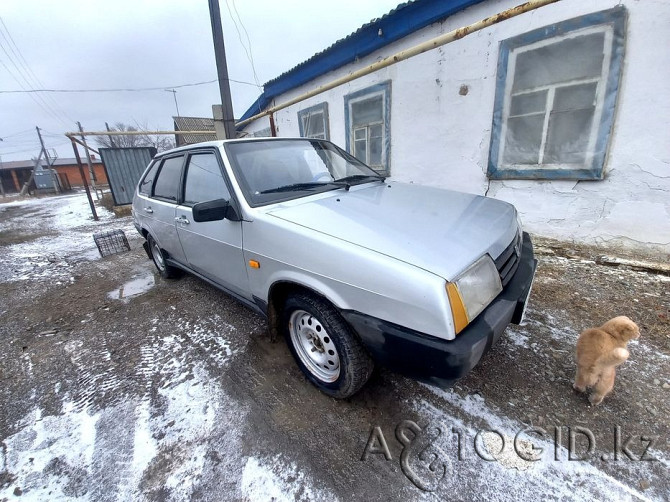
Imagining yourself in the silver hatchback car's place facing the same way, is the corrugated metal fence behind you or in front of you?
behind

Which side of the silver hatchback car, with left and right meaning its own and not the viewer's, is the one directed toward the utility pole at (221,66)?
back

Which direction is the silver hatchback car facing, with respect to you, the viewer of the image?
facing the viewer and to the right of the viewer

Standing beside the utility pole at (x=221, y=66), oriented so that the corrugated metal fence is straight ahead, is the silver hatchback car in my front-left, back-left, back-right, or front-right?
back-left
